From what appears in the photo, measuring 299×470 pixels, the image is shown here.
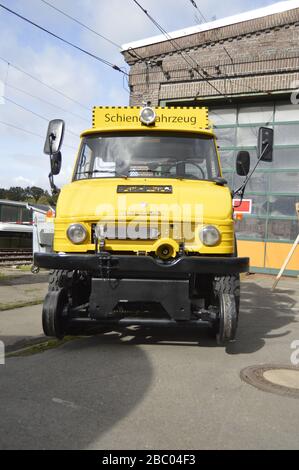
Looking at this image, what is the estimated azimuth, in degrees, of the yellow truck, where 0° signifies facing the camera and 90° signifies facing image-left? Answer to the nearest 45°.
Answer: approximately 0°
